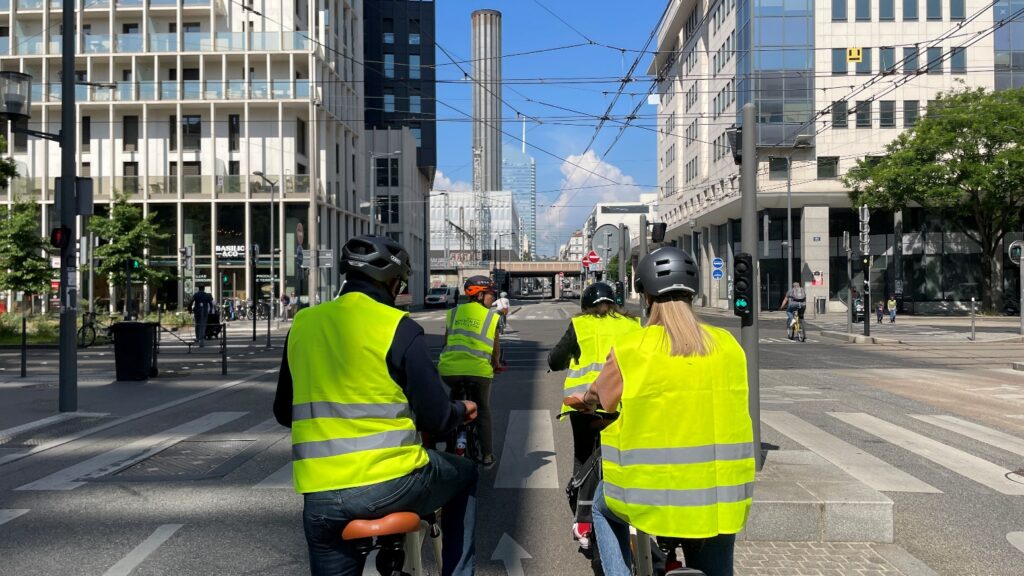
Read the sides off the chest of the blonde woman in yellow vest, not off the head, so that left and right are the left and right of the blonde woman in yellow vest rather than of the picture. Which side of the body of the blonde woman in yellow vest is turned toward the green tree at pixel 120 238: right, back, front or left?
front

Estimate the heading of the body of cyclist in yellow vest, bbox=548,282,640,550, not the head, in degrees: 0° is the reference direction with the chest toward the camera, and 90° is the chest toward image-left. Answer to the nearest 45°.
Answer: approximately 180°

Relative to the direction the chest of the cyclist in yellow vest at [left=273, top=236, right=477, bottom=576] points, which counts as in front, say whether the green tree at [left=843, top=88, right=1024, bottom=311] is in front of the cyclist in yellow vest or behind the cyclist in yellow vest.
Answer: in front

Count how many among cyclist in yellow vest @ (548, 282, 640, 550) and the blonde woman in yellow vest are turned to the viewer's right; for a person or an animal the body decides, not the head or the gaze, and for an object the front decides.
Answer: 0

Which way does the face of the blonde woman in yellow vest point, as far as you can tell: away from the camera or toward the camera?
away from the camera

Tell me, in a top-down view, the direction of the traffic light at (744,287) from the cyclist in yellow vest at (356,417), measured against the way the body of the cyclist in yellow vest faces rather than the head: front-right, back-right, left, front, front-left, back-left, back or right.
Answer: front

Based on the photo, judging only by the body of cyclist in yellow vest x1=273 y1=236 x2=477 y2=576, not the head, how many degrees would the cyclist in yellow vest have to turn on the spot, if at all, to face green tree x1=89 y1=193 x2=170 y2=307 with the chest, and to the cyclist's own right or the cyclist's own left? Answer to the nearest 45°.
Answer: approximately 45° to the cyclist's own left

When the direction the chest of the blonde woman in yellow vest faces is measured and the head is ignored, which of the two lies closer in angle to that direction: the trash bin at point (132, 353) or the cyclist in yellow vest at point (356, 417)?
the trash bin

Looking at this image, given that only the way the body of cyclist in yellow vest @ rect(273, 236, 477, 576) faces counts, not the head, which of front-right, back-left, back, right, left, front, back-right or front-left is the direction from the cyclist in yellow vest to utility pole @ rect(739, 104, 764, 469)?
front

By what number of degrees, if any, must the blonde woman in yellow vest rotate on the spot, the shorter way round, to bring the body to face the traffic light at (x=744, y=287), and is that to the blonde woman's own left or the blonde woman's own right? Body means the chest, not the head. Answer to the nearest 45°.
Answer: approximately 45° to the blonde woman's own right

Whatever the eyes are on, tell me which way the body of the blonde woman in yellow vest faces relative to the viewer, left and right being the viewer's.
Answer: facing away from the viewer and to the left of the viewer

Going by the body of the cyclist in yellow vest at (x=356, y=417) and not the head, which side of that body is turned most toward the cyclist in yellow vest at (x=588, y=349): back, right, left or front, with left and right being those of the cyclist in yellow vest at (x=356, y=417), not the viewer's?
front

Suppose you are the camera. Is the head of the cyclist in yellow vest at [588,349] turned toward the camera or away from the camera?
away from the camera

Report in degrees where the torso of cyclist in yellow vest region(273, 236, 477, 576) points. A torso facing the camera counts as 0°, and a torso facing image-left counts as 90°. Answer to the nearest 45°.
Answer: approximately 225°

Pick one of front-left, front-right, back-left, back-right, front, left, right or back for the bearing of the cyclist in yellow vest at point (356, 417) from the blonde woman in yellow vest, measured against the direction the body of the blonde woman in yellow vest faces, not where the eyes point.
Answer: front-left
